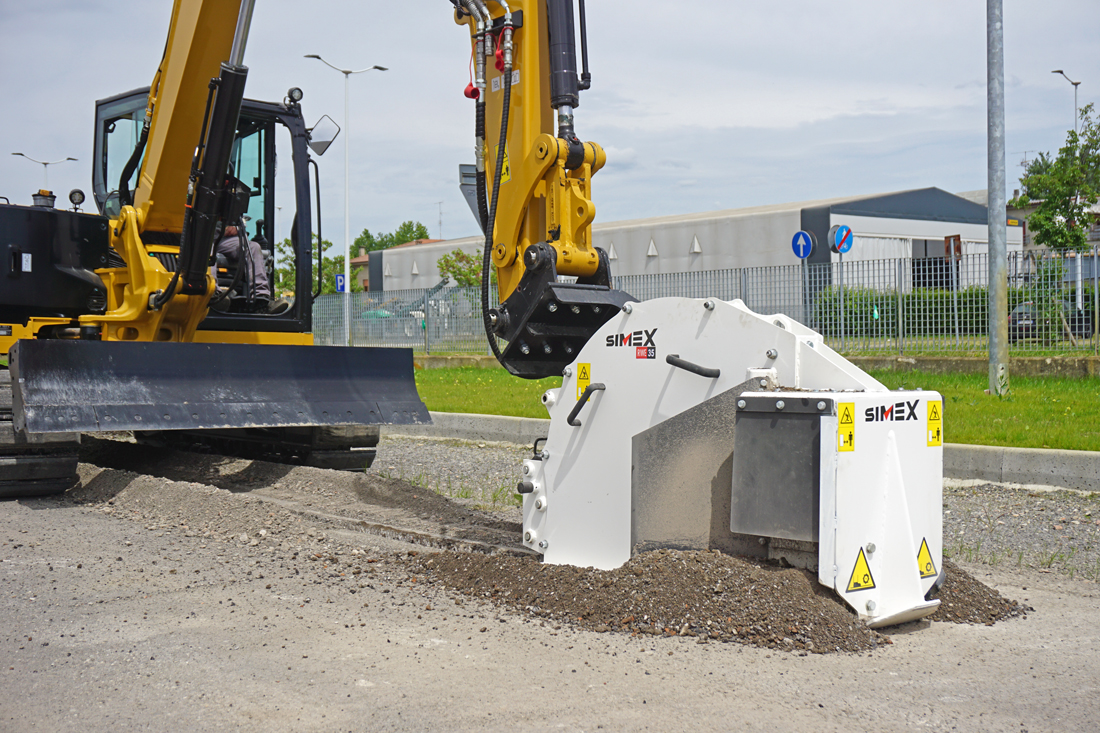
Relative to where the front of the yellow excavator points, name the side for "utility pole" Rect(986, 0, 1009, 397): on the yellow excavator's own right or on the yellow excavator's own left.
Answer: on the yellow excavator's own left

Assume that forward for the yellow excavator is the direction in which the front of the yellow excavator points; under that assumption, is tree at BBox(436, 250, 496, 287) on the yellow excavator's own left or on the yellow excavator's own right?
on the yellow excavator's own left

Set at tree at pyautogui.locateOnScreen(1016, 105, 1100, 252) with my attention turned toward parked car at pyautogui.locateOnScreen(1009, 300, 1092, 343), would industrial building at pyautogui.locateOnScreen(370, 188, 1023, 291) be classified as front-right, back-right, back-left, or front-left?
back-right

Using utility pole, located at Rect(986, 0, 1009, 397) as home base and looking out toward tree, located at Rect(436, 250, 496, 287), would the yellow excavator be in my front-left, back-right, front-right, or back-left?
back-left

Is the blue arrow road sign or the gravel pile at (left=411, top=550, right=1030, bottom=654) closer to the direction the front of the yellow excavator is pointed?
the gravel pile

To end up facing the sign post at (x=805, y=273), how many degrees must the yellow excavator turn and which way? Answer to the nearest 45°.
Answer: approximately 90° to its left

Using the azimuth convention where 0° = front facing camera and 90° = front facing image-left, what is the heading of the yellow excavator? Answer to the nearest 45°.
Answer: approximately 315°

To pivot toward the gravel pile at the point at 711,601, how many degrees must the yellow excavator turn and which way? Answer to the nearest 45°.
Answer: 0° — it already faces it

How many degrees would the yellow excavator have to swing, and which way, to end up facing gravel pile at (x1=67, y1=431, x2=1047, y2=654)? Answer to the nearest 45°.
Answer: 0° — it already faces it

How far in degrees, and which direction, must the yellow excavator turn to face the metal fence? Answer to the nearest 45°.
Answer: approximately 90° to its left
